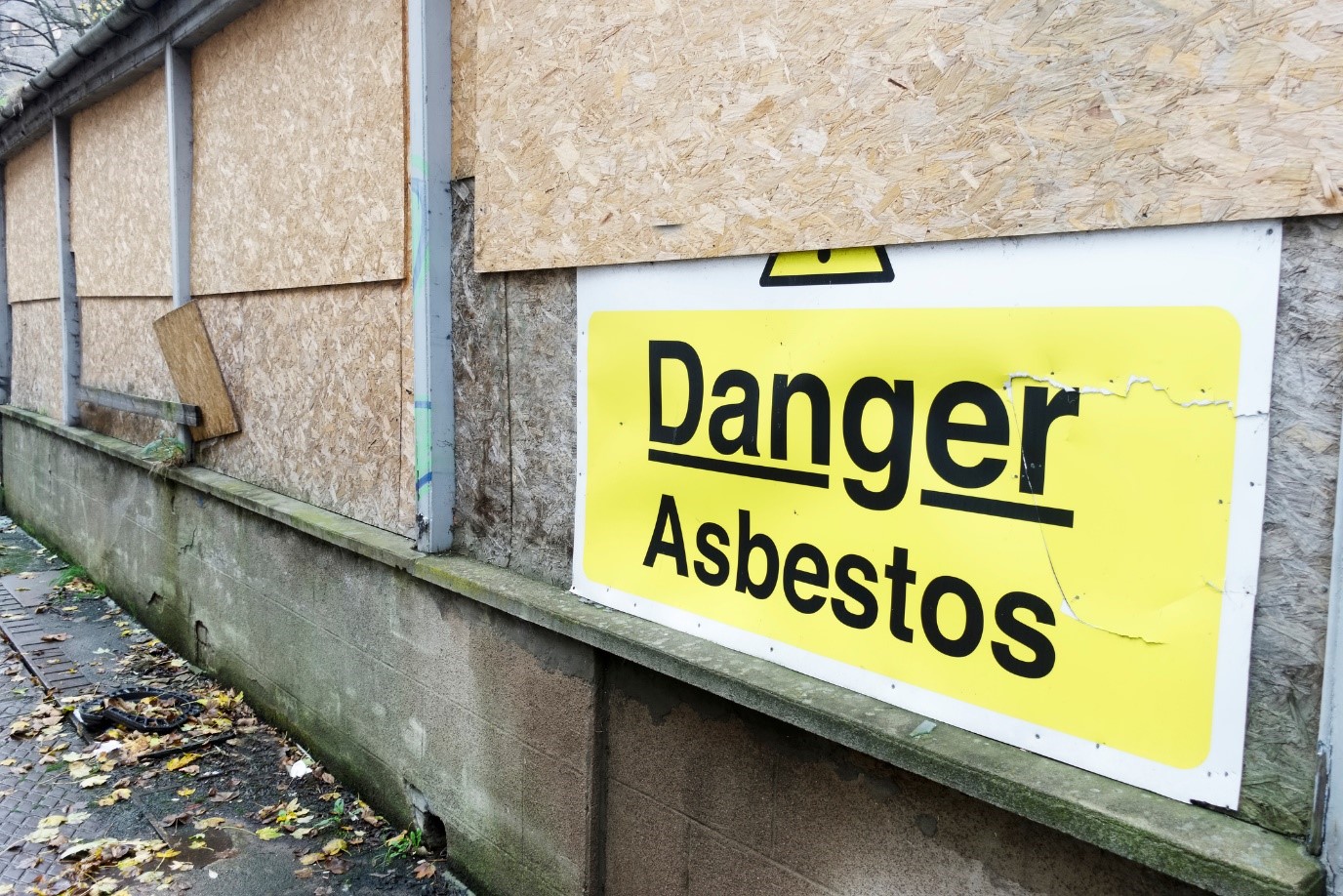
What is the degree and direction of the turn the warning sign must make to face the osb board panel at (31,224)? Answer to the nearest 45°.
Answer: approximately 90° to its right

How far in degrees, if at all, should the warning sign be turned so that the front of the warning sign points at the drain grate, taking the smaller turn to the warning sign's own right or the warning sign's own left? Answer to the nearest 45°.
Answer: approximately 90° to the warning sign's own right

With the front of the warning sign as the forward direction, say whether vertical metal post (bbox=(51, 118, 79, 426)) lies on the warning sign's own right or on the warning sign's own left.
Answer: on the warning sign's own right

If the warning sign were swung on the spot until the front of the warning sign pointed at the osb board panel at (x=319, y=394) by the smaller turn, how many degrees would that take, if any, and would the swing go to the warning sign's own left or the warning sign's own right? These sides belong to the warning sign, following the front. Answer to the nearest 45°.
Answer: approximately 90° to the warning sign's own right

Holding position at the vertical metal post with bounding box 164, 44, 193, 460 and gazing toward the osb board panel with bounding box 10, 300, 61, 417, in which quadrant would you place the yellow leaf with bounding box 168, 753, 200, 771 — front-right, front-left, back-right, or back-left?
back-left

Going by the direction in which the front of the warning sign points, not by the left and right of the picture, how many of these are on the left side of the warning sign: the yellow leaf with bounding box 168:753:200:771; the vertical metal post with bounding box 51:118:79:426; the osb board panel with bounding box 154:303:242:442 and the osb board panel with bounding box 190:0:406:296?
0

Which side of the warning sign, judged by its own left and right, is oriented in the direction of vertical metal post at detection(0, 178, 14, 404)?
right

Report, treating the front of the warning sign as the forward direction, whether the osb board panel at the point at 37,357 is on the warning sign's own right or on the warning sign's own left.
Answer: on the warning sign's own right

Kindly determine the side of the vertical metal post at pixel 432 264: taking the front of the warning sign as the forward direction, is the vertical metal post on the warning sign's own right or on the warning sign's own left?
on the warning sign's own right

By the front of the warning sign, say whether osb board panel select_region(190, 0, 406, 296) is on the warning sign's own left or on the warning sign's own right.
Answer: on the warning sign's own right

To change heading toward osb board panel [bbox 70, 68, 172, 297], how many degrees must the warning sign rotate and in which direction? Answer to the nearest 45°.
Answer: approximately 90° to its right

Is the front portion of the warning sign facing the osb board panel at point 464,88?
no
